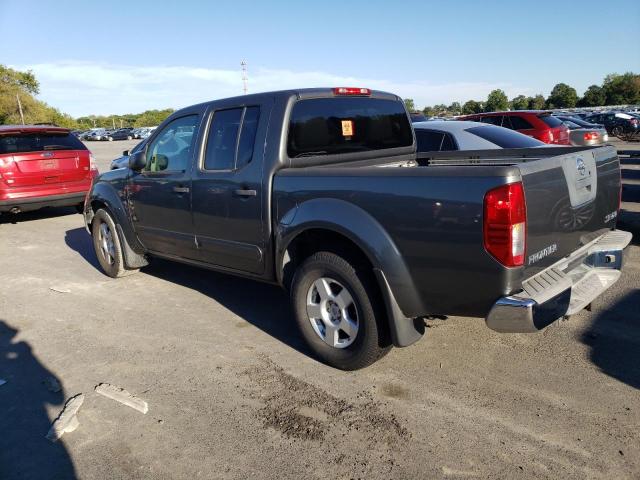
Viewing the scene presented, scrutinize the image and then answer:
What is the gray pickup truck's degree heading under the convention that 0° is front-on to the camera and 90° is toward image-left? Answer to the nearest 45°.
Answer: approximately 135°

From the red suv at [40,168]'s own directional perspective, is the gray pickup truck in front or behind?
behind

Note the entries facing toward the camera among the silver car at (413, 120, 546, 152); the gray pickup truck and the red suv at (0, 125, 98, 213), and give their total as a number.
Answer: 0

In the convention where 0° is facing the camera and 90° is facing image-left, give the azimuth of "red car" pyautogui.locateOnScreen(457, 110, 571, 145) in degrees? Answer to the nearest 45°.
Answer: approximately 135°

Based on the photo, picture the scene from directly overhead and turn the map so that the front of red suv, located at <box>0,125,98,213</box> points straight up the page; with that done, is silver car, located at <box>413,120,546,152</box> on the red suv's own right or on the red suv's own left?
on the red suv's own right

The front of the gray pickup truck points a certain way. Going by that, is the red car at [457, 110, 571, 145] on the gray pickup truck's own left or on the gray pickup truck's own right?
on the gray pickup truck's own right

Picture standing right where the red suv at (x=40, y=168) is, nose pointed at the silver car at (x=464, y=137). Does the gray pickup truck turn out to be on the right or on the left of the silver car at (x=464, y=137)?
right

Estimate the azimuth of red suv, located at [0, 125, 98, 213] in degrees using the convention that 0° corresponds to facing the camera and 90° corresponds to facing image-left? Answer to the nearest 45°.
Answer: approximately 180°

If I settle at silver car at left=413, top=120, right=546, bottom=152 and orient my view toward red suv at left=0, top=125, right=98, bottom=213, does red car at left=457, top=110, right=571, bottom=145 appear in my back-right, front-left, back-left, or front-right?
back-right

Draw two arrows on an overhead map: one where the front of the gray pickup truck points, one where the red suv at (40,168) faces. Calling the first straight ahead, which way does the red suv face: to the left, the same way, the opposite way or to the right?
the same way

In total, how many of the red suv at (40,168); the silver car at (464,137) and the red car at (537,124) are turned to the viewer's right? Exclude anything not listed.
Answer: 0

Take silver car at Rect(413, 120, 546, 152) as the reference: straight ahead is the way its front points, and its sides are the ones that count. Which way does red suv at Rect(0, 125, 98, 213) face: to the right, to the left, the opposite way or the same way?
the same way

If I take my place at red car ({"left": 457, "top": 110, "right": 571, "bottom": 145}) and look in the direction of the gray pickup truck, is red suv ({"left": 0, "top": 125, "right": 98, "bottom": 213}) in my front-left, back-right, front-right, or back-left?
front-right

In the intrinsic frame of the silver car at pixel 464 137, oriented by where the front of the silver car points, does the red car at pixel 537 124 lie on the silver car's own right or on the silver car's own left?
on the silver car's own right

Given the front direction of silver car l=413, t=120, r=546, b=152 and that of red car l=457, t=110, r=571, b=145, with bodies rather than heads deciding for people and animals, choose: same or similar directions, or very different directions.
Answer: same or similar directions

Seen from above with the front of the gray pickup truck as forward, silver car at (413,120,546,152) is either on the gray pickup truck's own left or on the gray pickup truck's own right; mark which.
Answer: on the gray pickup truck's own right

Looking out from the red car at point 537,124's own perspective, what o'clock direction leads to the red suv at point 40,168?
The red suv is roughly at 9 o'clock from the red car.

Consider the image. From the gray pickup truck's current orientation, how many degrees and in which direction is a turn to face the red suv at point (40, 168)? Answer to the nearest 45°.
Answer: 0° — it already faces it

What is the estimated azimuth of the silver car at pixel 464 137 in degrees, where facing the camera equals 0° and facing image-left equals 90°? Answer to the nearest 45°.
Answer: approximately 135°

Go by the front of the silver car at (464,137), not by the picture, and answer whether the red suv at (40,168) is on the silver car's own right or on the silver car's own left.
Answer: on the silver car's own left

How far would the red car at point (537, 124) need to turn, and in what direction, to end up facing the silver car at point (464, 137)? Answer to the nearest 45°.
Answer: approximately 135° to its left
